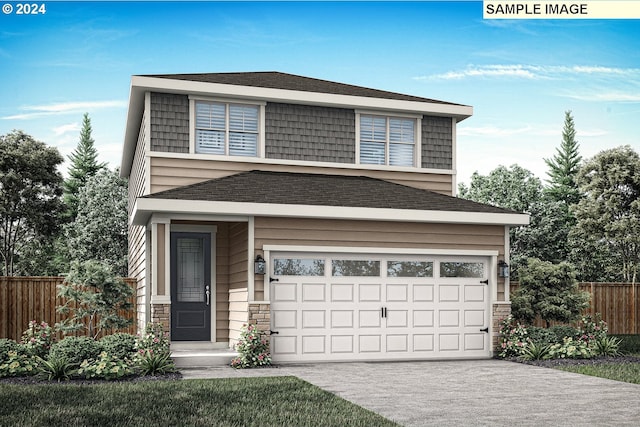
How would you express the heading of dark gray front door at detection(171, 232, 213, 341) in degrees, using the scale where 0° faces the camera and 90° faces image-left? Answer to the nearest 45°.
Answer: approximately 0°

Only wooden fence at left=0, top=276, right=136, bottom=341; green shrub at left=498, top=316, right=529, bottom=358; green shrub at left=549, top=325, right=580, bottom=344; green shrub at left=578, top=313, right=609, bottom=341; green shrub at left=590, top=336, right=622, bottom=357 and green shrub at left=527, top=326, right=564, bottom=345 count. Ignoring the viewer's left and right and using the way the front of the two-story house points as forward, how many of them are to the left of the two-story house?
5

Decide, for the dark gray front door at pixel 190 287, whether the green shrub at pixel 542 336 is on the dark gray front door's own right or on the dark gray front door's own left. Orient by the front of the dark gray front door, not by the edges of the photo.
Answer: on the dark gray front door's own left
